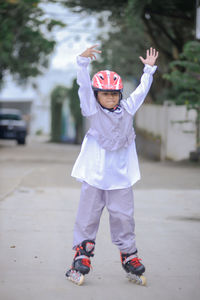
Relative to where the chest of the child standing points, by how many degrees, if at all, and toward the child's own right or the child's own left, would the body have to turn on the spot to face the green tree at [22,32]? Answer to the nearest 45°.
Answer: approximately 180°

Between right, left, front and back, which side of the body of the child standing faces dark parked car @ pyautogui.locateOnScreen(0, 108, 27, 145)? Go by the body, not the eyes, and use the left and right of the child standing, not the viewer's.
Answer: back

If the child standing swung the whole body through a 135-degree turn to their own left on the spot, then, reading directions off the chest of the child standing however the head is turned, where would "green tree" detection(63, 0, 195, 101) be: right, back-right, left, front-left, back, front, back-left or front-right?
front-left

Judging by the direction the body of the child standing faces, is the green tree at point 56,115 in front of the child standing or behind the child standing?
behind

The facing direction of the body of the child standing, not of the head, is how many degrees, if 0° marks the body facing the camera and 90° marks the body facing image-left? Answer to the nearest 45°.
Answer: approximately 0°

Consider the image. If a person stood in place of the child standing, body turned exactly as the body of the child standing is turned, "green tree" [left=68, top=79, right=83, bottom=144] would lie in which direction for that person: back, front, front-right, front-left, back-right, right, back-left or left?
back

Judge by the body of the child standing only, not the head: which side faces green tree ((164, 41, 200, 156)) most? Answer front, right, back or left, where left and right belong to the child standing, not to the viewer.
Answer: back
